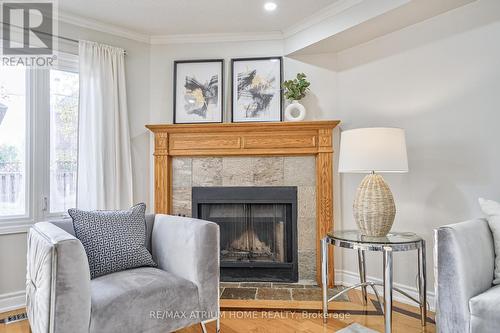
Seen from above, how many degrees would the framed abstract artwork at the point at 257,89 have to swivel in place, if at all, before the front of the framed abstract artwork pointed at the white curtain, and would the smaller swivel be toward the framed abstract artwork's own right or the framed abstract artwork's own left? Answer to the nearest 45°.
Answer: approximately 90° to the framed abstract artwork's own right

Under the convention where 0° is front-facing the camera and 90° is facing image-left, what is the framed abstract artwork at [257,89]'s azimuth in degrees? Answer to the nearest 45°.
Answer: approximately 0°

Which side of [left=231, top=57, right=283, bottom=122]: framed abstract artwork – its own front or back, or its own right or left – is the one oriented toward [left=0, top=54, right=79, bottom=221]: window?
right

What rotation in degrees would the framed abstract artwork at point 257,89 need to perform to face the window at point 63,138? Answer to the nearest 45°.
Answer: approximately 90° to its right

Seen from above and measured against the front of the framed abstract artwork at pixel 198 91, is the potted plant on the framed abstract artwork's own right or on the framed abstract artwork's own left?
on the framed abstract artwork's own left

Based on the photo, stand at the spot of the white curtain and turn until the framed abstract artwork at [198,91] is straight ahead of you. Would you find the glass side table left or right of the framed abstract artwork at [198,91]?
right

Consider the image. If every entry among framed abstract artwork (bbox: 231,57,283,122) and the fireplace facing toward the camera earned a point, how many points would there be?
2

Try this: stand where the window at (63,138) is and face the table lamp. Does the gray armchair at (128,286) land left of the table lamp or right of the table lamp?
right

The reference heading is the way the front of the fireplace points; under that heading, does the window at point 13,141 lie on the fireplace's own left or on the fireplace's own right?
on the fireplace's own right

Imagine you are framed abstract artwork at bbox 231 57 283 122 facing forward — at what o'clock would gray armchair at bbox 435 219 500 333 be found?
The gray armchair is roughly at 11 o'clock from the framed abstract artwork.

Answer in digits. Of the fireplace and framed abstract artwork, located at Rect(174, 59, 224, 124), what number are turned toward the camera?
2
